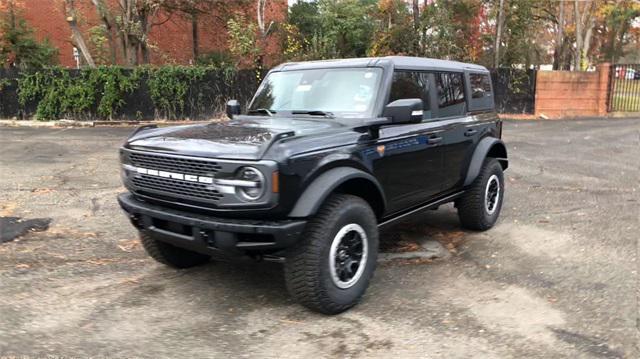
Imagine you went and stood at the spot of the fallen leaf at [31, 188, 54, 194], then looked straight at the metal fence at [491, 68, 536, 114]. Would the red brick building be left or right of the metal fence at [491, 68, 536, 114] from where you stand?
left

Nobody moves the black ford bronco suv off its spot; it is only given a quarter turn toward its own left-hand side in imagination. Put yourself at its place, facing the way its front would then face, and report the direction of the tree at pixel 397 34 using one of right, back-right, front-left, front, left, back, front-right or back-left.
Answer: back-left

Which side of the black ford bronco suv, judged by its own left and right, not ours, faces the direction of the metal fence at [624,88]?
back

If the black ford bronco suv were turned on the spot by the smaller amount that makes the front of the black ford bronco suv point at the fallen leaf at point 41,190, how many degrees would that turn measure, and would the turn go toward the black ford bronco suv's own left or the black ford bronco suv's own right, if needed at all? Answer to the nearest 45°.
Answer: approximately 90° to the black ford bronco suv's own right

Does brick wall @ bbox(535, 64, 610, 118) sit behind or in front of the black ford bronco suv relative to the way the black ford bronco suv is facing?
behind

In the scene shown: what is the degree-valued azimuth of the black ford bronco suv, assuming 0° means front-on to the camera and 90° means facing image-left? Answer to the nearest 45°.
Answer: approximately 45°

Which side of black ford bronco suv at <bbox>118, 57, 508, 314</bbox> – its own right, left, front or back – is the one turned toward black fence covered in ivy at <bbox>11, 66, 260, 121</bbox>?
right

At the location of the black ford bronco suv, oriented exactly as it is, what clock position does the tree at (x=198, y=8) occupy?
The tree is roughly at 4 o'clock from the black ford bronco suv.
